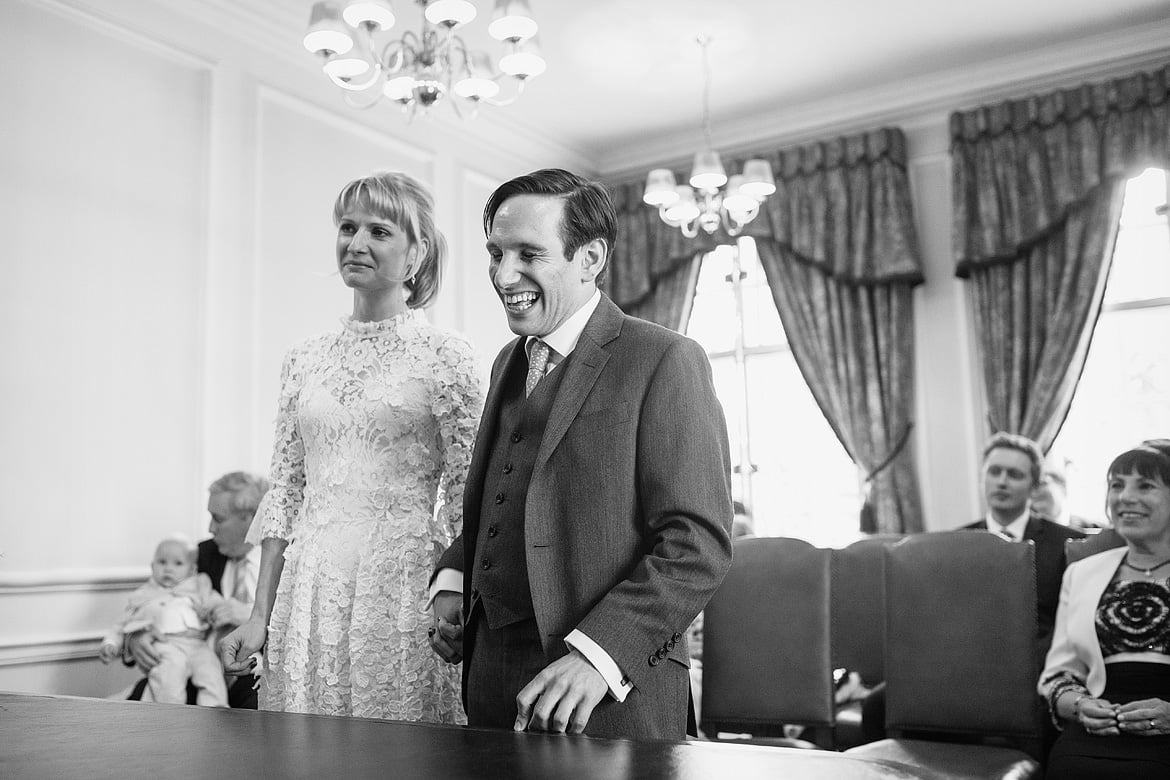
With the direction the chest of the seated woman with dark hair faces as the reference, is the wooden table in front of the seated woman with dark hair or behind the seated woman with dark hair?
in front

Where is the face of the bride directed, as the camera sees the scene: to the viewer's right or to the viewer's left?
to the viewer's left

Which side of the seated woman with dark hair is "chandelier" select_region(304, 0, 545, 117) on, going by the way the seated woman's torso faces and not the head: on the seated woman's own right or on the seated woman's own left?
on the seated woman's own right

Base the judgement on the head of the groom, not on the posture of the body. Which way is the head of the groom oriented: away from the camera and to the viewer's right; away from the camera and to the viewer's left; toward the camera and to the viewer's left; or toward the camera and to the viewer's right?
toward the camera and to the viewer's left

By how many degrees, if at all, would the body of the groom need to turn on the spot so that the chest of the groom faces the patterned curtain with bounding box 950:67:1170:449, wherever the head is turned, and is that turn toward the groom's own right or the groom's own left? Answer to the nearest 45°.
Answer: approximately 180°

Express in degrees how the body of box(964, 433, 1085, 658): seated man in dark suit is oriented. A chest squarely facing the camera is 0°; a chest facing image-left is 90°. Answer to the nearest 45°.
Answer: approximately 45°

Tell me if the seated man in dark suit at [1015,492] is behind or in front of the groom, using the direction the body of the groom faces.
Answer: behind

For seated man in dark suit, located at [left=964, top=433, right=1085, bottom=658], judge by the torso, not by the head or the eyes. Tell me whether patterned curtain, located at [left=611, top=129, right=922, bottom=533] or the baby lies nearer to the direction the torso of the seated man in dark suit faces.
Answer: the baby

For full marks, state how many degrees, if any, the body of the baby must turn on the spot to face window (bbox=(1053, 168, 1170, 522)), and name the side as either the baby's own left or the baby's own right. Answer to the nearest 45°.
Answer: approximately 90° to the baby's own left

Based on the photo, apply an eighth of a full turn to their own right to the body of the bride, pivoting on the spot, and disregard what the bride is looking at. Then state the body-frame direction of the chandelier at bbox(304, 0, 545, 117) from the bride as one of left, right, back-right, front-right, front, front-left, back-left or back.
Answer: right

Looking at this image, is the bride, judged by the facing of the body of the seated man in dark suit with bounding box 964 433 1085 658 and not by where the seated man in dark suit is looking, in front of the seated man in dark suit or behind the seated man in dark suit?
in front

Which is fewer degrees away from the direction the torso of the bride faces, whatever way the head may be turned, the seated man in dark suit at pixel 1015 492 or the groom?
the groom

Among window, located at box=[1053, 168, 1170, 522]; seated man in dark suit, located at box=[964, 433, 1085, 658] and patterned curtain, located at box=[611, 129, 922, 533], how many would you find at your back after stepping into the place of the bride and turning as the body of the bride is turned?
3

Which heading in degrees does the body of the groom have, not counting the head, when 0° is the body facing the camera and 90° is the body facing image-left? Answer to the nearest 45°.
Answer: approximately 45°

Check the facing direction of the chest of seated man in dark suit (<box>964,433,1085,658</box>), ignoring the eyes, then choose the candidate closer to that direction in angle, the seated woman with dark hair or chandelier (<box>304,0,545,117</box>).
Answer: the chandelier

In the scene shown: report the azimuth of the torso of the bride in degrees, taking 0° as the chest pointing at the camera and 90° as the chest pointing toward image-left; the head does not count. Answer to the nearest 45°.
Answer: approximately 45°
